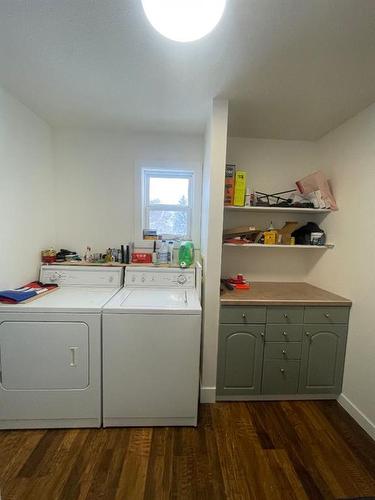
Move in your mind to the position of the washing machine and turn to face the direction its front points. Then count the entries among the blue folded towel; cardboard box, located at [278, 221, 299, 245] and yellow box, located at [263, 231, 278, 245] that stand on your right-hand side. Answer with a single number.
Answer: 1

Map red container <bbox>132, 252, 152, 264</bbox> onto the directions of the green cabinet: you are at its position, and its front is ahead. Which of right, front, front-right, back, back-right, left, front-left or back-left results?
right

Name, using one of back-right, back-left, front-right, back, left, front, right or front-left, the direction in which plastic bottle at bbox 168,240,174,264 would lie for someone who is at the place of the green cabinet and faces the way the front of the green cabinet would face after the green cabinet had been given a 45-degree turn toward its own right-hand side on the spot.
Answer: front-right

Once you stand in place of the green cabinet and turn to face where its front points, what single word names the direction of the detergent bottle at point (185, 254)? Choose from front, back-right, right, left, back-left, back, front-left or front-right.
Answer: right

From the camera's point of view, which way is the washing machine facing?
toward the camera

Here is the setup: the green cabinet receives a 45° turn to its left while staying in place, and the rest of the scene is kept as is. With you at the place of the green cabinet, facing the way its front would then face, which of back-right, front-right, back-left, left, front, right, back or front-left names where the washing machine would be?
right

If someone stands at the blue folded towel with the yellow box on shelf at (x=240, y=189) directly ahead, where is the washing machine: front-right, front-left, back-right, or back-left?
front-right

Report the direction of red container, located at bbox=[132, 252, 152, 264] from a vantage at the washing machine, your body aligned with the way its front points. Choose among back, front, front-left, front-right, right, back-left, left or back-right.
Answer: back

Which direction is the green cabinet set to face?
toward the camera
